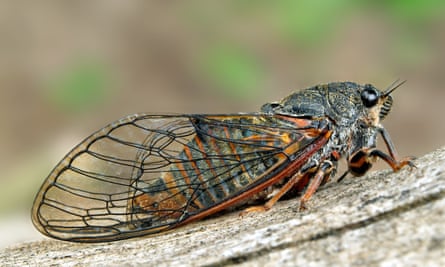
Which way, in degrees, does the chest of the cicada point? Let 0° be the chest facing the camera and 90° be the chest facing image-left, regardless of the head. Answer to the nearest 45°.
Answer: approximately 270°
